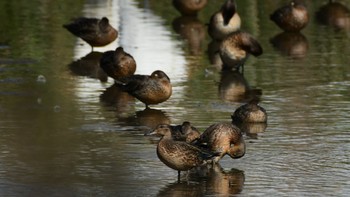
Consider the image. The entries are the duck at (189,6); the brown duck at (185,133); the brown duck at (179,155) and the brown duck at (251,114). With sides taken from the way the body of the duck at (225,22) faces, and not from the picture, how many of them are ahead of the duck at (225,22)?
3

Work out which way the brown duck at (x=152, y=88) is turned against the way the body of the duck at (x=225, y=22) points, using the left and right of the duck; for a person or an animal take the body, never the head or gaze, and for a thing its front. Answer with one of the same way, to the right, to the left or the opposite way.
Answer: to the left

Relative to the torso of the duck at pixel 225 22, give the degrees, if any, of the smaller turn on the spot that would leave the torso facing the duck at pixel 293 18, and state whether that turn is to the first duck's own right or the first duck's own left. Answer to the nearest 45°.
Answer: approximately 135° to the first duck's own left

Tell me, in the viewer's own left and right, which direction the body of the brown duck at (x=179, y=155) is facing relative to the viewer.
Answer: facing to the left of the viewer

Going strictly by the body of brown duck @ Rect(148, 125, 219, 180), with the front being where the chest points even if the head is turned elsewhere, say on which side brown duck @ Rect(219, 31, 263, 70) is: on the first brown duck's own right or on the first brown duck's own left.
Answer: on the first brown duck's own right
